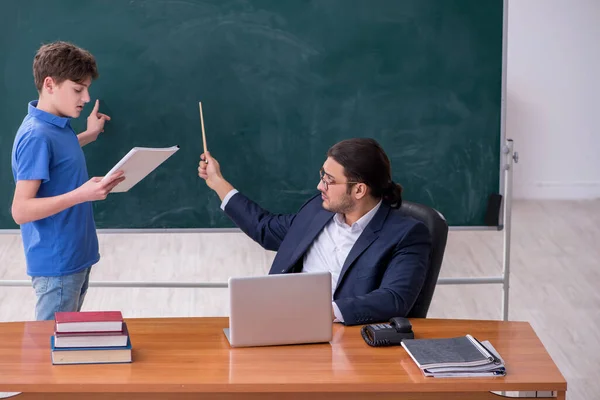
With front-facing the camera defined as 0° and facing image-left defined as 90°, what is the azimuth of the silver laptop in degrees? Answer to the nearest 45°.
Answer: approximately 180°

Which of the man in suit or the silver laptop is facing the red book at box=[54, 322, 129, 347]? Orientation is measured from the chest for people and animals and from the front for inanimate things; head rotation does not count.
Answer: the man in suit

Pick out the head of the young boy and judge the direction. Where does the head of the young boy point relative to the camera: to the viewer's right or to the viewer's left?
to the viewer's right

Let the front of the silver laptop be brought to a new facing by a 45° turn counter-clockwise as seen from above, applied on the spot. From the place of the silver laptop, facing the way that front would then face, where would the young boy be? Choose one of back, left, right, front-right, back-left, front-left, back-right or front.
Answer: front

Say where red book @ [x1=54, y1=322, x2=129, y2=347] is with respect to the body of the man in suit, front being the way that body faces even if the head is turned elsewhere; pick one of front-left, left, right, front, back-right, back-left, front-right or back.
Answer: front

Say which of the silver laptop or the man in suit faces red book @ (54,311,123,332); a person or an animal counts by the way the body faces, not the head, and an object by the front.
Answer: the man in suit

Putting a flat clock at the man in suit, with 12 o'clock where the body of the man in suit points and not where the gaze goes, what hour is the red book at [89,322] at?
The red book is roughly at 12 o'clock from the man in suit.

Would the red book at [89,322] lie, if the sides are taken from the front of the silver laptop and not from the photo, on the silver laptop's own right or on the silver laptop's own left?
on the silver laptop's own left

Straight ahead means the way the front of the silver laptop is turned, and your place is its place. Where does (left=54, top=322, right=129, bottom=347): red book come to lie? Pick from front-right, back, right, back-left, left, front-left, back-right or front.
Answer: left

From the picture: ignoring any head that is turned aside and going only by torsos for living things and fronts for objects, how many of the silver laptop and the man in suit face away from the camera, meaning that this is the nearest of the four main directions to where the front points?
1

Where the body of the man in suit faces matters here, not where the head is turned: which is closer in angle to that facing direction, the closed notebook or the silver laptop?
the silver laptop

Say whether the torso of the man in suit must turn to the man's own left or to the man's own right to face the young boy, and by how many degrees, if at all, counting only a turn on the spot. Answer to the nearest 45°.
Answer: approximately 45° to the man's own right

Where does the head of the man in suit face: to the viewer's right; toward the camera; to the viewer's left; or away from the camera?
to the viewer's left

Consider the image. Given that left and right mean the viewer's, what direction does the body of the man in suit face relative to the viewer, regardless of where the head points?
facing the viewer and to the left of the viewer

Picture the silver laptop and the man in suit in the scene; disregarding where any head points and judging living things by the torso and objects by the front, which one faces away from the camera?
the silver laptop

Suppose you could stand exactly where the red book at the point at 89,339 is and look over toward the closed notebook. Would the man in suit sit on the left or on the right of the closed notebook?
left
